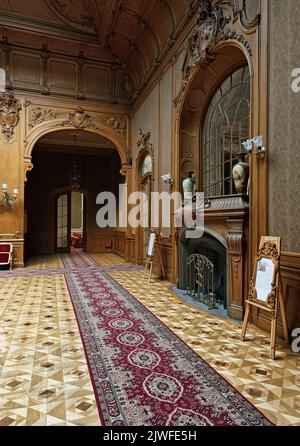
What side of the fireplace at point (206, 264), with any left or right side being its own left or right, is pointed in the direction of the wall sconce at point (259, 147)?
left

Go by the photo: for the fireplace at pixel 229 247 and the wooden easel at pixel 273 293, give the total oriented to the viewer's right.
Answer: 0

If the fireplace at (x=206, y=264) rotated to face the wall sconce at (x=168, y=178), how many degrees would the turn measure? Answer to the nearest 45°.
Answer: approximately 90° to its right

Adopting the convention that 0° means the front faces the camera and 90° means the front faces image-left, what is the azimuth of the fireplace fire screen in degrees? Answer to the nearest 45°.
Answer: approximately 45°

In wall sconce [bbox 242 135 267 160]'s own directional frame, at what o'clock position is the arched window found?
The arched window is roughly at 4 o'clock from the wall sconce.
